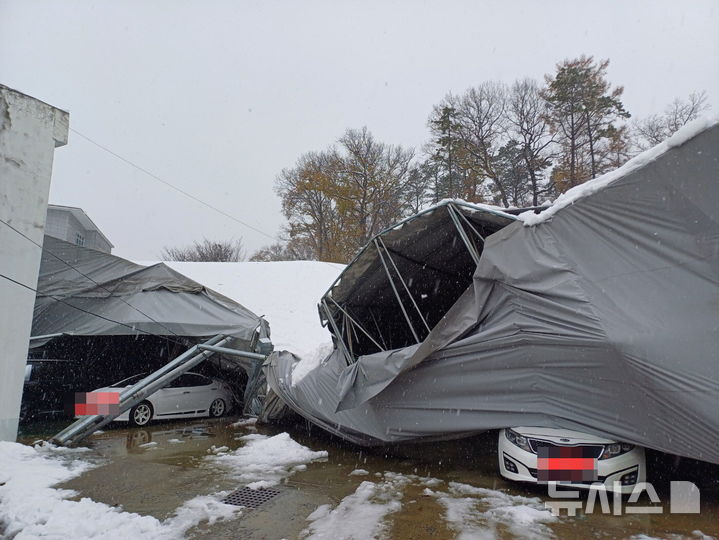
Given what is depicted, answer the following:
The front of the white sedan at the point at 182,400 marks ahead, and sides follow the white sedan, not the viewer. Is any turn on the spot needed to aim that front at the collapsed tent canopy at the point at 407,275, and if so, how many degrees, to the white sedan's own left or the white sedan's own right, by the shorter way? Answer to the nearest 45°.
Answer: approximately 90° to the white sedan's own left

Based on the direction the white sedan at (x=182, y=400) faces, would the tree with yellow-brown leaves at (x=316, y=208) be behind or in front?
behind

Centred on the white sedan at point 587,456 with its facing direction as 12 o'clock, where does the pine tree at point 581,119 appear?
The pine tree is roughly at 6 o'clock from the white sedan.

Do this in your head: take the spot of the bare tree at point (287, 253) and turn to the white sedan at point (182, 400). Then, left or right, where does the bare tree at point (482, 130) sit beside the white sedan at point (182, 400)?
left

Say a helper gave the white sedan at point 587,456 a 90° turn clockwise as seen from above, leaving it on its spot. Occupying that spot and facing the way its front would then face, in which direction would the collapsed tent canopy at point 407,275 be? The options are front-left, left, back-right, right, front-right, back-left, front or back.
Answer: front-right

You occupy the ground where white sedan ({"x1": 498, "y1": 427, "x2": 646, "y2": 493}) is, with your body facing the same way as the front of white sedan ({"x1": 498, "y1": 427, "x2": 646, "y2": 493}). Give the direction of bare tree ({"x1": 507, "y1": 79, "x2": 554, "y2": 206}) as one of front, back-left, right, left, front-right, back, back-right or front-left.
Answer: back

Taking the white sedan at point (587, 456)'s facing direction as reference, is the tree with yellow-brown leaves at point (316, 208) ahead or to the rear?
to the rear

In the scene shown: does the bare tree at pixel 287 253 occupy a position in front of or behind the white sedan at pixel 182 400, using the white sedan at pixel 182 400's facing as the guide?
behind

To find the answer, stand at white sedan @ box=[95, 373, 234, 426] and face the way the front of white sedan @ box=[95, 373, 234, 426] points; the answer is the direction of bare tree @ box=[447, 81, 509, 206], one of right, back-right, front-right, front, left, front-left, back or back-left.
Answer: back

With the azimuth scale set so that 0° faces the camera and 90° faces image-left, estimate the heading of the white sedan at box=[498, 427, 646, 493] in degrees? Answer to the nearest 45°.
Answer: approximately 0°

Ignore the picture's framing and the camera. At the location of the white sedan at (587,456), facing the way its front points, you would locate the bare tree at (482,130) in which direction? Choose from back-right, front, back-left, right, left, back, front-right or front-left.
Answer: back
